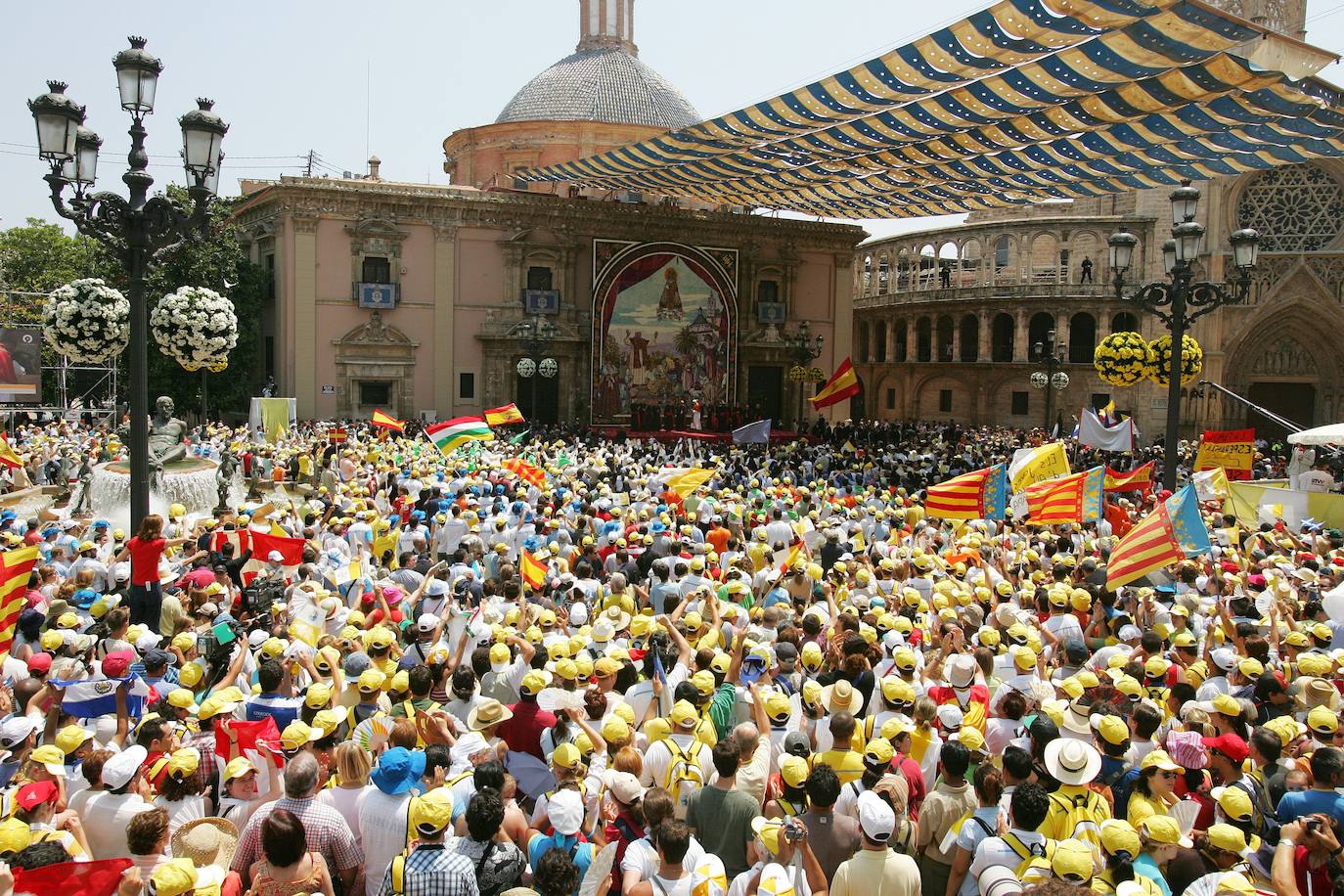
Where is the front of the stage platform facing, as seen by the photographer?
facing the viewer

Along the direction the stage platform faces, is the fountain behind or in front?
in front

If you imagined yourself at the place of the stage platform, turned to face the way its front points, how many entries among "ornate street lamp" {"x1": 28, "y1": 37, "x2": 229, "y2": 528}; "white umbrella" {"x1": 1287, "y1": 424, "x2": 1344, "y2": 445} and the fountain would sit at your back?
0

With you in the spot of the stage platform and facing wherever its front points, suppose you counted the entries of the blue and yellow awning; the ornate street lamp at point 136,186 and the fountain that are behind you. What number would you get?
0

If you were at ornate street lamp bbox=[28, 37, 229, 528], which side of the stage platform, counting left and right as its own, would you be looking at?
front
